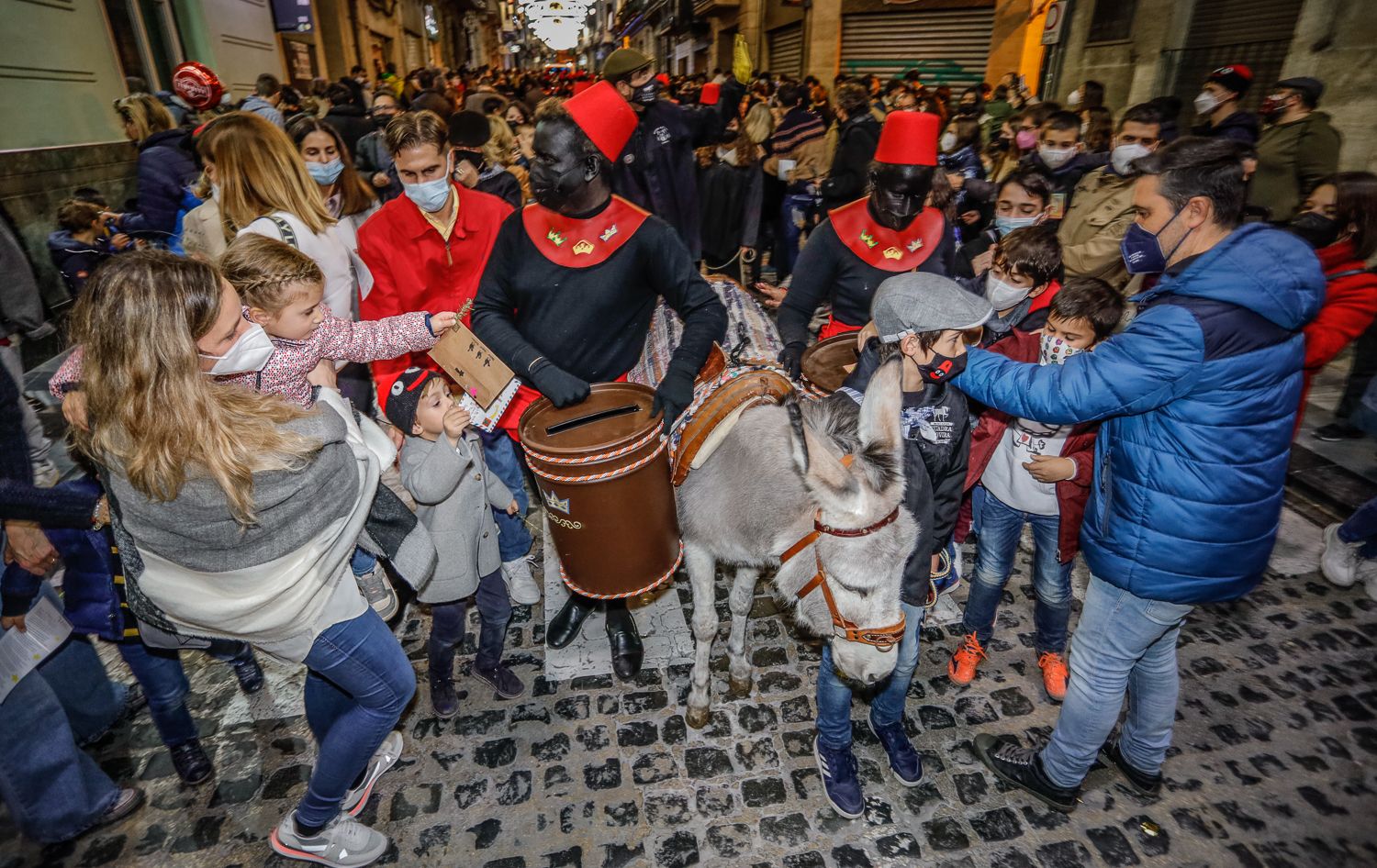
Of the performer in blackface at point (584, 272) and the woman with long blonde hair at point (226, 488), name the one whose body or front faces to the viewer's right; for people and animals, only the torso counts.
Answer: the woman with long blonde hair

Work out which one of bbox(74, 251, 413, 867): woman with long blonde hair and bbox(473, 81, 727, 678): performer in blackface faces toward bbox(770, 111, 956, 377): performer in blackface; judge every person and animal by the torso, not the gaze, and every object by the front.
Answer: the woman with long blonde hair

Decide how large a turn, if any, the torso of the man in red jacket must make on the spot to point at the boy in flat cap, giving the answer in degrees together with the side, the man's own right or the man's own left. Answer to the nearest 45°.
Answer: approximately 45° to the man's own left

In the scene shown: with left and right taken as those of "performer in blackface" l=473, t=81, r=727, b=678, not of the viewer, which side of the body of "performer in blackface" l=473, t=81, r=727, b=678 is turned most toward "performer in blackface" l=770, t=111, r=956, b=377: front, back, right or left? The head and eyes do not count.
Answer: left

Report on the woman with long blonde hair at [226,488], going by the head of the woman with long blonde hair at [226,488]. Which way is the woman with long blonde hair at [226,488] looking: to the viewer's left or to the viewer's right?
to the viewer's right

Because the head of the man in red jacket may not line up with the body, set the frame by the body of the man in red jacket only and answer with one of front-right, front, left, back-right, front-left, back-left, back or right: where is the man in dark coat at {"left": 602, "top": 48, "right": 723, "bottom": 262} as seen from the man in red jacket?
back-left

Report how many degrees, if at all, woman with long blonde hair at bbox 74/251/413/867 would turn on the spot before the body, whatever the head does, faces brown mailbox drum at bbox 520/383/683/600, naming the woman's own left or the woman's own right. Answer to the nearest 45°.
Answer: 0° — they already face it

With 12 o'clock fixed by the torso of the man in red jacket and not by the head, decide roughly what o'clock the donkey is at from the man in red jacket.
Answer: The donkey is roughly at 11 o'clock from the man in red jacket.

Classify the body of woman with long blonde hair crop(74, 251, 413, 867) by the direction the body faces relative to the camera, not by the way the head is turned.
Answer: to the viewer's right

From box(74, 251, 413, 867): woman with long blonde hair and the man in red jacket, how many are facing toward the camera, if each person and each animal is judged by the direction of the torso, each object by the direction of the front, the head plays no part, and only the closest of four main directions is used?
1

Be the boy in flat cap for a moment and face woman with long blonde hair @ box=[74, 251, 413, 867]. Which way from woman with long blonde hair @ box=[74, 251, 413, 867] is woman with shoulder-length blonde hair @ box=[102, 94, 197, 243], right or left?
right

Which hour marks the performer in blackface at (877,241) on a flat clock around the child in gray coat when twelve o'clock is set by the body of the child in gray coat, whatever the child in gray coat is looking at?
The performer in blackface is roughly at 10 o'clock from the child in gray coat.

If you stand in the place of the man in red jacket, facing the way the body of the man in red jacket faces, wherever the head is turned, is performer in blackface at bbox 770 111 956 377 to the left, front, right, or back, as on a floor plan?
left

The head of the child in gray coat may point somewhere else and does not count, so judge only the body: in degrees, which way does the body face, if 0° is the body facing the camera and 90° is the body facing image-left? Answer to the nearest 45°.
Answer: approximately 315°
